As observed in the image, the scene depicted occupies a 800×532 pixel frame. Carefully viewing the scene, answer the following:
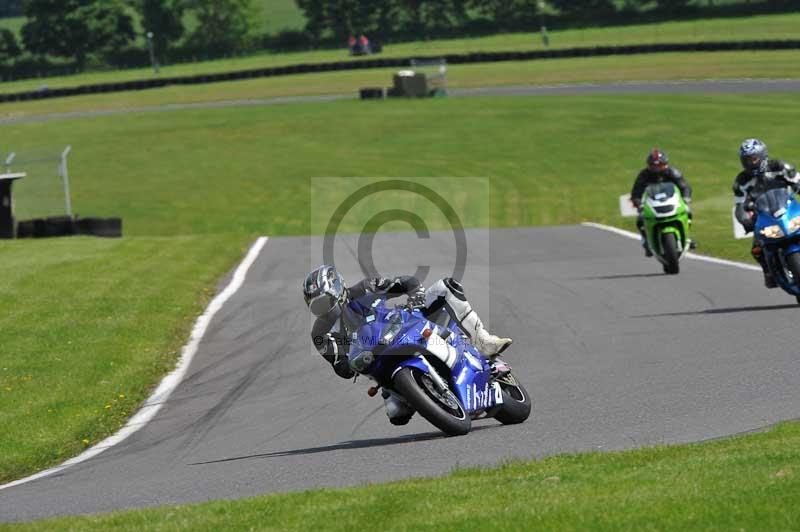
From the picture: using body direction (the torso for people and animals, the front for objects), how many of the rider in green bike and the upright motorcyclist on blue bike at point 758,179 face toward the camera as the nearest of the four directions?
2

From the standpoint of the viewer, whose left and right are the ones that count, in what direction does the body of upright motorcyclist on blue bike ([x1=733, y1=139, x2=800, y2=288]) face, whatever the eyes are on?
facing the viewer

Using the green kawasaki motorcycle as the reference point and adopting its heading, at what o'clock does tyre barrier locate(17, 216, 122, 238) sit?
The tyre barrier is roughly at 4 o'clock from the green kawasaki motorcycle.

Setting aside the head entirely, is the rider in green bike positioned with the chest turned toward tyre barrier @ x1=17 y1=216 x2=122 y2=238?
no

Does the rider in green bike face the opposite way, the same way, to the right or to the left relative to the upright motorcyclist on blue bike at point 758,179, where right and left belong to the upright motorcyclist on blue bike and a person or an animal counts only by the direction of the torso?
the same way

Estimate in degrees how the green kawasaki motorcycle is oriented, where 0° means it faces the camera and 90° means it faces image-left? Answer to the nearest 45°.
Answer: approximately 0°

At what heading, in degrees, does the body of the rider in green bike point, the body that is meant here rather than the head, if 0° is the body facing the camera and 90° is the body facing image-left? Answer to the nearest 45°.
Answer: approximately 0°

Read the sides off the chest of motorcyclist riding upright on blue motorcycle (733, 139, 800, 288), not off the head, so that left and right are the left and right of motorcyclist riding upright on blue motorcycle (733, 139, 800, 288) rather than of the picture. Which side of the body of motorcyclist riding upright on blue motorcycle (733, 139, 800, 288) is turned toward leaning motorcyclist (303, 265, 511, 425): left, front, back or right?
front

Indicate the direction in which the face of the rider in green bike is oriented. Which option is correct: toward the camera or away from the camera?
toward the camera

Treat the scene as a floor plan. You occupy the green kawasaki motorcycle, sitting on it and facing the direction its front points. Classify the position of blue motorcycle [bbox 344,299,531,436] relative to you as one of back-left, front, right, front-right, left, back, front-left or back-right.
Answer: front

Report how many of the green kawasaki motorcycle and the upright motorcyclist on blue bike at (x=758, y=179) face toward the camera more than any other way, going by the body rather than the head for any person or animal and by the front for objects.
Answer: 2

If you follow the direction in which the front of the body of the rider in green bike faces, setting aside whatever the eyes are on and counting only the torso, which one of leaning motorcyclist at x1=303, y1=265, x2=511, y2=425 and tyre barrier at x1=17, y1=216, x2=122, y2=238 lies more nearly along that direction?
the leaning motorcyclist

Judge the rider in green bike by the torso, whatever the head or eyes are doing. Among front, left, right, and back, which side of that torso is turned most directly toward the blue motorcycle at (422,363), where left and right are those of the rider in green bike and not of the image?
front

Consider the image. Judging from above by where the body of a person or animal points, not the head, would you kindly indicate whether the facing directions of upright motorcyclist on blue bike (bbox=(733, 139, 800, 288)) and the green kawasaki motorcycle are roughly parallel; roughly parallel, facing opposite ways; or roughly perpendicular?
roughly parallel

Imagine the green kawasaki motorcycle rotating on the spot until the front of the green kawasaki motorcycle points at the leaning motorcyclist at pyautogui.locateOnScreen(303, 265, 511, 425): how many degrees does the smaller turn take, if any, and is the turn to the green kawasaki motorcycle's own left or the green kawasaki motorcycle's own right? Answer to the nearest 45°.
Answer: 0° — it already faces them
